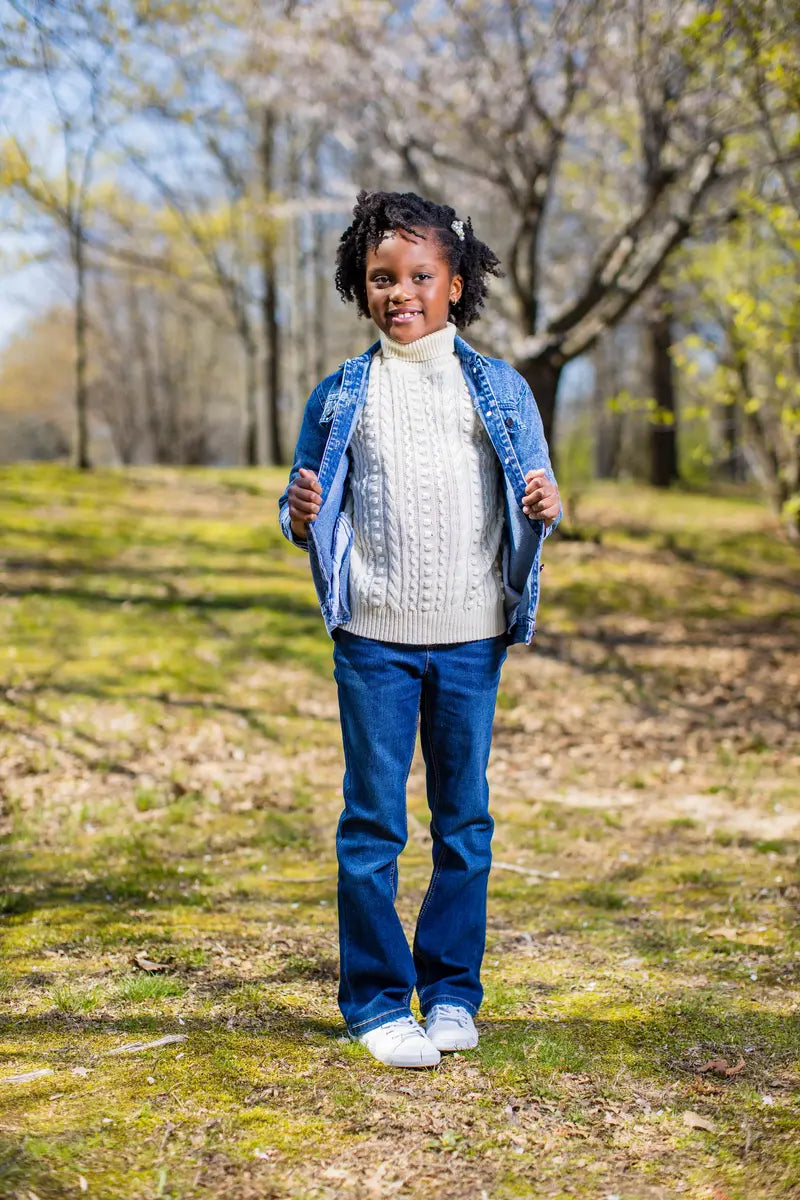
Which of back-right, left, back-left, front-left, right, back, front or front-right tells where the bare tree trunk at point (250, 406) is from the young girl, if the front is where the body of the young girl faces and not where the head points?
back

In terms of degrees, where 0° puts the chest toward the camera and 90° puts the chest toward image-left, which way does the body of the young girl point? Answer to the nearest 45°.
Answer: approximately 0°

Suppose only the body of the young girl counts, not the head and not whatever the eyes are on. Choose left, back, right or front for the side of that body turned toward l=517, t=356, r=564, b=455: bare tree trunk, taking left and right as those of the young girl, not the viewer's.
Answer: back

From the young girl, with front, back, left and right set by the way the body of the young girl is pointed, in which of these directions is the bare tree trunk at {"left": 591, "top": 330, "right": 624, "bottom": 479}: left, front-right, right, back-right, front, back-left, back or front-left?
back

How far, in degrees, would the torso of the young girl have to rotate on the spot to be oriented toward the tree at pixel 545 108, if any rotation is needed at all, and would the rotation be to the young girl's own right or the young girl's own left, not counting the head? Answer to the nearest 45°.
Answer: approximately 180°

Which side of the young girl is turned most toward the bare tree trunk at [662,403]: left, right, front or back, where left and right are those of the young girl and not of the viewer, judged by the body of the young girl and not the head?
back

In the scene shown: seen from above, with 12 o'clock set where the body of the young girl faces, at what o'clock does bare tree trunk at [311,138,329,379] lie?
The bare tree trunk is roughly at 6 o'clock from the young girl.

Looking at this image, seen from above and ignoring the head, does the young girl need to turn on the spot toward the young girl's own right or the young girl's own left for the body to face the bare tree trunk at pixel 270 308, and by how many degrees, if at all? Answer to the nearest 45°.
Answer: approximately 180°
